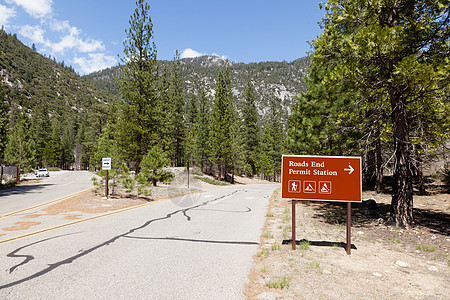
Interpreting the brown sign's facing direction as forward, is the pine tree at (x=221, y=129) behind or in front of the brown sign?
behind

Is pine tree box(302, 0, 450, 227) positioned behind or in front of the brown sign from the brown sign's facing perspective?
behind

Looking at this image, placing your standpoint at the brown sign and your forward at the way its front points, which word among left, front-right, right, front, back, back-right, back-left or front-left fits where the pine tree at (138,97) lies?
back-right

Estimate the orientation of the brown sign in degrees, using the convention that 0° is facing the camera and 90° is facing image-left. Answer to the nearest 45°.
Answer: approximately 0°

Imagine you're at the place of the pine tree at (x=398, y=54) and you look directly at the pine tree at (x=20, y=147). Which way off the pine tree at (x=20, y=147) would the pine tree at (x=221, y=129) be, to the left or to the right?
right
